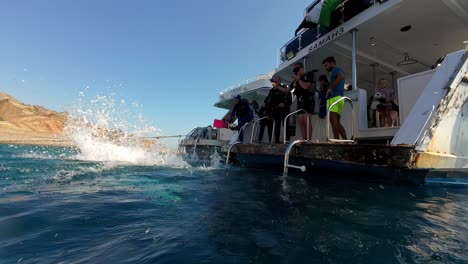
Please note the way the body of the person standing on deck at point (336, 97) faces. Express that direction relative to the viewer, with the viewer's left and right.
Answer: facing to the left of the viewer

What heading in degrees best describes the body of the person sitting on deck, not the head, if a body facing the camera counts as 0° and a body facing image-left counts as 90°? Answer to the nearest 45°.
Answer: approximately 45°

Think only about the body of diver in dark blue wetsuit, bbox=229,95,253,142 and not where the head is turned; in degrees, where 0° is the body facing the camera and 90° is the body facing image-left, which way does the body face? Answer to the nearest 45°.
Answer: approximately 45°

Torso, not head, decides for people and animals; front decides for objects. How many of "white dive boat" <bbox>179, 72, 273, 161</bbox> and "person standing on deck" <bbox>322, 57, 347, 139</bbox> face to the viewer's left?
1

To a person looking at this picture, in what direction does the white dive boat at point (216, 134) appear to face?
facing away from the viewer and to the right of the viewer

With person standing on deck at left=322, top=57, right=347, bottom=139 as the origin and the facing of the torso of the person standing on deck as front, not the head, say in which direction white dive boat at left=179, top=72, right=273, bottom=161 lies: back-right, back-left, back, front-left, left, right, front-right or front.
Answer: front-right

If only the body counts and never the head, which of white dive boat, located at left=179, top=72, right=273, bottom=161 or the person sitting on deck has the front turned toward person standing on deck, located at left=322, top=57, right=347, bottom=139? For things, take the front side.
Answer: the person sitting on deck

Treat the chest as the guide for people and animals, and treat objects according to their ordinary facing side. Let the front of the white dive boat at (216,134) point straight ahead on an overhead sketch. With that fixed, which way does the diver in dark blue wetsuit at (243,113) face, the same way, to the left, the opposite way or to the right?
the opposite way

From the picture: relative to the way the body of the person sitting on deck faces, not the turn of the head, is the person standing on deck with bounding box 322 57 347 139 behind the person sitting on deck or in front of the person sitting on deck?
in front

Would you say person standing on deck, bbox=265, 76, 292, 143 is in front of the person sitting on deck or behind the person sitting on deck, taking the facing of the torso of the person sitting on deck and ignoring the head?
in front
